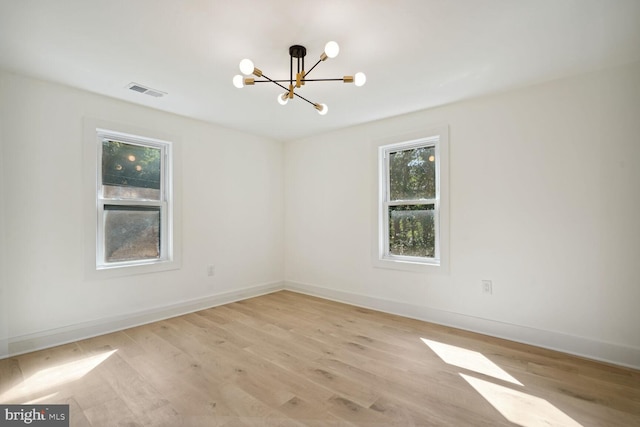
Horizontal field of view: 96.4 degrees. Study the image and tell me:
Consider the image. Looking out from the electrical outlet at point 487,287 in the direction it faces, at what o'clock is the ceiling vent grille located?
The ceiling vent grille is roughly at 2 o'clock from the electrical outlet.

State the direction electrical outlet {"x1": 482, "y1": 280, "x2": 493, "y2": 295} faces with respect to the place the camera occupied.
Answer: facing the viewer

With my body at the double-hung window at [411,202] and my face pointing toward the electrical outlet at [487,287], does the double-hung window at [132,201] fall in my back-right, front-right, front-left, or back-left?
back-right

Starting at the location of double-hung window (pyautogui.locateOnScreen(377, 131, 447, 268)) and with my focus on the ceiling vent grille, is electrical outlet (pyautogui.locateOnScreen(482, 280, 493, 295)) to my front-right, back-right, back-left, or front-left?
back-left

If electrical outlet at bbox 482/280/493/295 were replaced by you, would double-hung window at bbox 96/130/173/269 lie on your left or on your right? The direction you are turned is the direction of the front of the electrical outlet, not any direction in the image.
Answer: on your right
